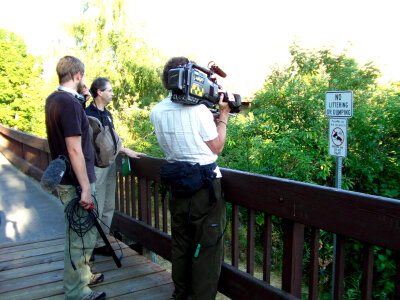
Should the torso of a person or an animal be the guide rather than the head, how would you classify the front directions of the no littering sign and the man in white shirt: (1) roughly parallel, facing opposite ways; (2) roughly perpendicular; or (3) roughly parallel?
roughly parallel, facing opposite ways

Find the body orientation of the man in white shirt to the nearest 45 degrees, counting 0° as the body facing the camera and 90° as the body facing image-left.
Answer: approximately 225°

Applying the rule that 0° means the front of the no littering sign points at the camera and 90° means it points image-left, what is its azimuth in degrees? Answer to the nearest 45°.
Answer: approximately 0°

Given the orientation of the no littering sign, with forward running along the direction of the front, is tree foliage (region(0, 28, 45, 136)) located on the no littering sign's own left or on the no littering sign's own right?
on the no littering sign's own right

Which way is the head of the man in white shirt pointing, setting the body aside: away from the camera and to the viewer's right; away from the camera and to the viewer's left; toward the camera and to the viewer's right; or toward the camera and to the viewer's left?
away from the camera and to the viewer's right

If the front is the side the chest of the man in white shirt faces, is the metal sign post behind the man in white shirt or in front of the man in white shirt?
in front

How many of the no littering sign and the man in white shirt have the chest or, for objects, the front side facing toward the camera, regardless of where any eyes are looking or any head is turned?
1

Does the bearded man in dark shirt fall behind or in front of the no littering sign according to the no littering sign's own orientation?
in front

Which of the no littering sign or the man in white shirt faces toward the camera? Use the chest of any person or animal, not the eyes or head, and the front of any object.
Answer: the no littering sign

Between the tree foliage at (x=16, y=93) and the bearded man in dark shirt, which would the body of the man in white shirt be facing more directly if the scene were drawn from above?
the tree foliage

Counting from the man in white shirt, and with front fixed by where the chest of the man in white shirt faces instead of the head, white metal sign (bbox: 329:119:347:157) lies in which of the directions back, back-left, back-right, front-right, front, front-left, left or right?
front
